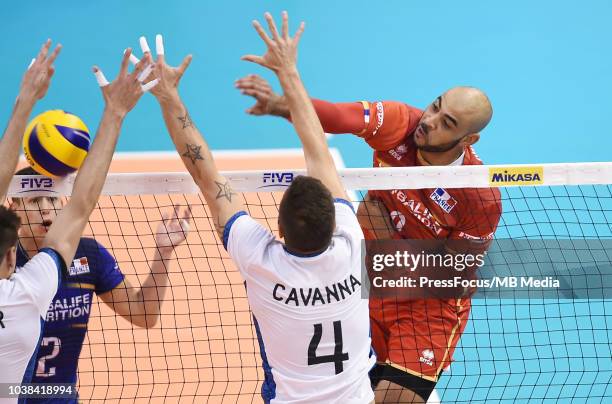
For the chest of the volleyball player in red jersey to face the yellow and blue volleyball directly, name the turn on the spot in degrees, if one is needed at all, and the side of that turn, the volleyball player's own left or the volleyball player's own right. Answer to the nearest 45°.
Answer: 0° — they already face it

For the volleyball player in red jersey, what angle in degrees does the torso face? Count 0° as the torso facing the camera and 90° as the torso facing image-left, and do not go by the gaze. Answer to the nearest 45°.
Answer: approximately 45°
